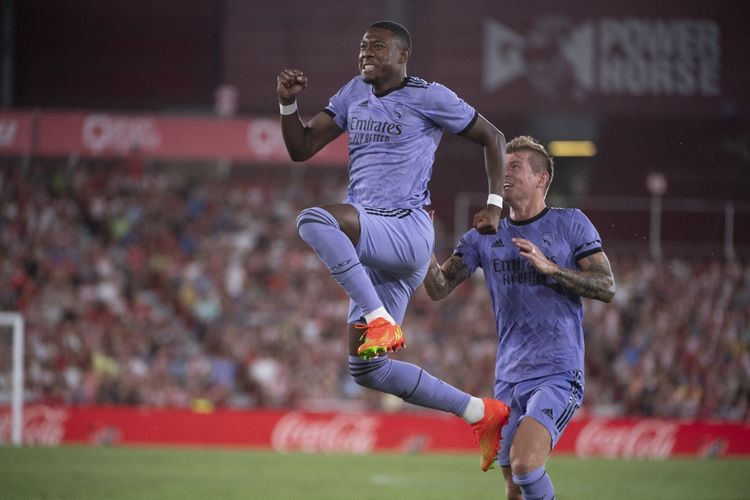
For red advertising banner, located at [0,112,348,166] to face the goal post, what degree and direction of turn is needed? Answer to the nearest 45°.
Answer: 0° — it already faces it

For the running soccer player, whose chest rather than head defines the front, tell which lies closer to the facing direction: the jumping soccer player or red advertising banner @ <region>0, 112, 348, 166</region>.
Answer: the jumping soccer player

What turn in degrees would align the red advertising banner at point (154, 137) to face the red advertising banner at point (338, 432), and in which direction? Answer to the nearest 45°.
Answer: approximately 45° to its left

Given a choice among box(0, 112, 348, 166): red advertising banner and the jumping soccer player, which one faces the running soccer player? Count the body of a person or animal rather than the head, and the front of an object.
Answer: the red advertising banner

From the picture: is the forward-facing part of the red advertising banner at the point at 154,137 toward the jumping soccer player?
yes

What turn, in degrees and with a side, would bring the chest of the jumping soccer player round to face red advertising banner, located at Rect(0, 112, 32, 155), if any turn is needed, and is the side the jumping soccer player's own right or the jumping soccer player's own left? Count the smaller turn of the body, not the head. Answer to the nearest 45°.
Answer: approximately 90° to the jumping soccer player's own right

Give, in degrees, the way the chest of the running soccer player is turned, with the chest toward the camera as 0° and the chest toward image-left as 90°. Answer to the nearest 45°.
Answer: approximately 45°

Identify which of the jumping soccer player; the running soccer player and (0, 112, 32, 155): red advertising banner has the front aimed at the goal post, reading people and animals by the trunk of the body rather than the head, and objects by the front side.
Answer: the red advertising banner

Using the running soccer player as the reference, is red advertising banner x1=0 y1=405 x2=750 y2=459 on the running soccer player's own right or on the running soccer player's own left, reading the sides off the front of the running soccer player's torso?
on the running soccer player's own right

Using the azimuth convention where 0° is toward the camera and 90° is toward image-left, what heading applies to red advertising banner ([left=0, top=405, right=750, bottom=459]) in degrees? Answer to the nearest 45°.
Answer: approximately 0°

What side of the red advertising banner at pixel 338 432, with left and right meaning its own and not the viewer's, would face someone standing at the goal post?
right
